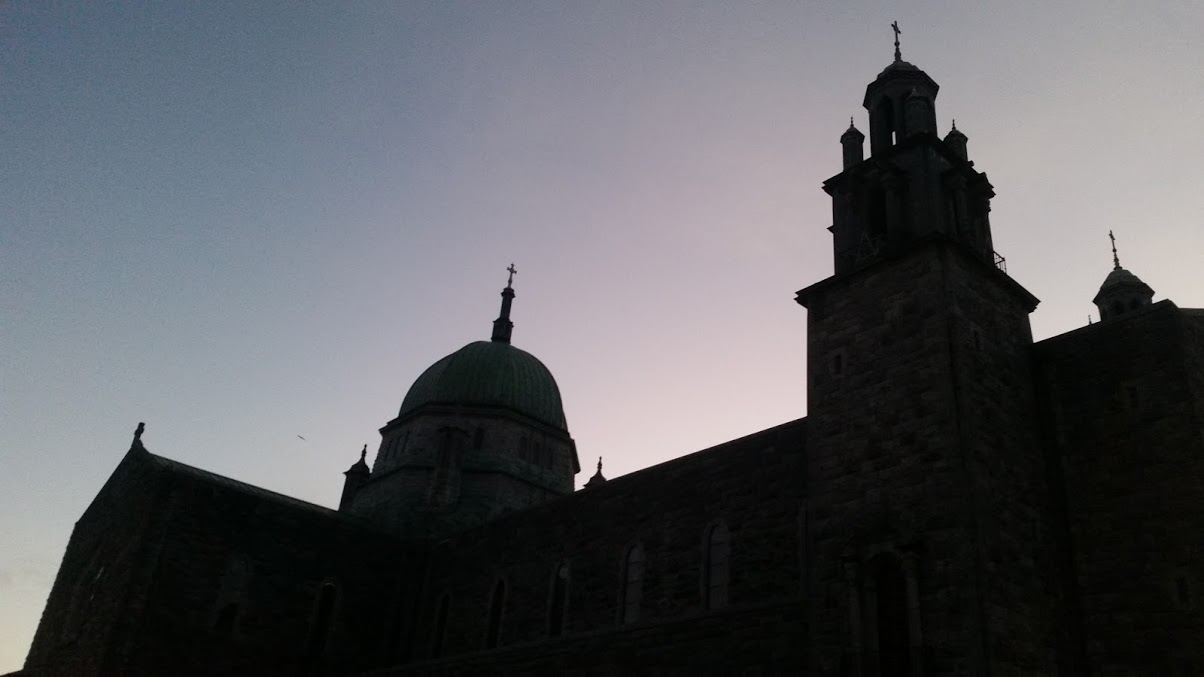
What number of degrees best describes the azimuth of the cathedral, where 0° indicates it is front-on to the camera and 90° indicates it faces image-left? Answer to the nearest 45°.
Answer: approximately 315°
